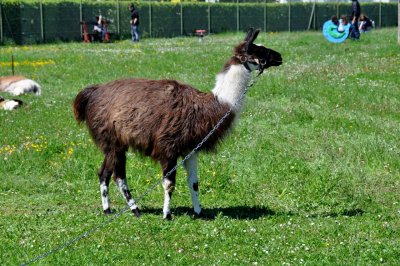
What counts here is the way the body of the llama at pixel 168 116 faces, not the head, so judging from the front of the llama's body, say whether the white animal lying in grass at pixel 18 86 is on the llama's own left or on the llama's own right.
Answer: on the llama's own left

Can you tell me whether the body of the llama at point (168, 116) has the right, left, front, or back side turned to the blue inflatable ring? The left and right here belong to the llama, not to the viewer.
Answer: left

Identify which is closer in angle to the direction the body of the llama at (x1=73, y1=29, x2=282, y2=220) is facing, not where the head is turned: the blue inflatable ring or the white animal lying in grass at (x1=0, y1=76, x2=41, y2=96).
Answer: the blue inflatable ring

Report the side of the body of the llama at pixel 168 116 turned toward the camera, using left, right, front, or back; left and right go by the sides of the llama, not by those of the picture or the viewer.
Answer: right

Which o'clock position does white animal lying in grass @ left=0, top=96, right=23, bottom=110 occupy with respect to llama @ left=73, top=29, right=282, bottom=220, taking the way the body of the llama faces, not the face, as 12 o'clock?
The white animal lying in grass is roughly at 8 o'clock from the llama.

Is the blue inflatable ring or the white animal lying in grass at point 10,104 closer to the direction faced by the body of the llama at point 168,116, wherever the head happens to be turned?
the blue inflatable ring
